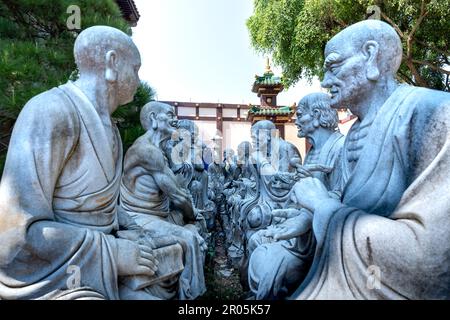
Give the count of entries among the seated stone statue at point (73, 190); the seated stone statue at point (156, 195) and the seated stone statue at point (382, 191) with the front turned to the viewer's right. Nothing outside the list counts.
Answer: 2

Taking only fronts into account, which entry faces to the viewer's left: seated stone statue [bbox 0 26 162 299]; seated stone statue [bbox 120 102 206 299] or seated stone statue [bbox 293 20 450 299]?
seated stone statue [bbox 293 20 450 299]

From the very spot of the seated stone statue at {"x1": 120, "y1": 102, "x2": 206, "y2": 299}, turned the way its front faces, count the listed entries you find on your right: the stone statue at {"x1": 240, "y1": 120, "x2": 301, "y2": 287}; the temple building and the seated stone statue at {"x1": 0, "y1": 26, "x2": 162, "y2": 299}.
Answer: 1

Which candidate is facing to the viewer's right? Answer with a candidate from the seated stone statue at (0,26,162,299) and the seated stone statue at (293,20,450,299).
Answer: the seated stone statue at (0,26,162,299)

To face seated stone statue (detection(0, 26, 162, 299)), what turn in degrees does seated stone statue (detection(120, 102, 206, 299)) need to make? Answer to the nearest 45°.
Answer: approximately 90° to its right

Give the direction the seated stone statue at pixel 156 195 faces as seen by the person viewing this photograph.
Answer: facing to the right of the viewer

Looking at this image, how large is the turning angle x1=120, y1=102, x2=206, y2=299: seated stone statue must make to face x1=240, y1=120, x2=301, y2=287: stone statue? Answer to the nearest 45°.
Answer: approximately 45° to its left

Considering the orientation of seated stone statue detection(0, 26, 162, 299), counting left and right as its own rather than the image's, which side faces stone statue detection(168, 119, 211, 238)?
left

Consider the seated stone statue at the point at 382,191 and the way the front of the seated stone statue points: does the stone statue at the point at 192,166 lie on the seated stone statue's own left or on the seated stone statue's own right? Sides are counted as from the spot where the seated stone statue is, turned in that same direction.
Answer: on the seated stone statue's own right

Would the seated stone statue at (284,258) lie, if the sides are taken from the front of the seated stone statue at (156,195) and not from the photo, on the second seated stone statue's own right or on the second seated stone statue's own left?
on the second seated stone statue's own right

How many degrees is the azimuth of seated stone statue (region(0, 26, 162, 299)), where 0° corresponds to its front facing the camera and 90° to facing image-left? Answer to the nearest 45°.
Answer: approximately 270°

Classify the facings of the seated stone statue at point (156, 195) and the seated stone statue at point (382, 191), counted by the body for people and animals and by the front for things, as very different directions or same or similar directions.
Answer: very different directions

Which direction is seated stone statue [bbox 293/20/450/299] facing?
to the viewer's left

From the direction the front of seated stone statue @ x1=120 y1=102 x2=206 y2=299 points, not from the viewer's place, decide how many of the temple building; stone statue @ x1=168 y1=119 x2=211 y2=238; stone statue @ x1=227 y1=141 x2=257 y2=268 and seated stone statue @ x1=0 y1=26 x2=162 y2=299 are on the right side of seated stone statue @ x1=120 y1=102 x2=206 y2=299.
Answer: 1
